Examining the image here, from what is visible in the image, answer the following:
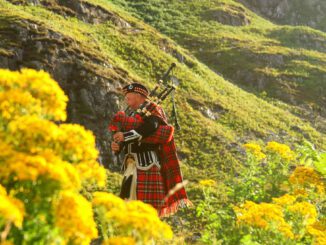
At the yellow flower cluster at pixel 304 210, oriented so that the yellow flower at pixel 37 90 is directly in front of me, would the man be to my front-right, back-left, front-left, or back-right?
front-right

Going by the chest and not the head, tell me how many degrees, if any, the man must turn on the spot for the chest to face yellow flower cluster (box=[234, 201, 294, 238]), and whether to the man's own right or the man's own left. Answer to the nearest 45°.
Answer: approximately 90° to the man's own left

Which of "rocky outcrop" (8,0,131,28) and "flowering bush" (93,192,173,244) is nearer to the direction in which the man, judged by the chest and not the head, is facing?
the flowering bush

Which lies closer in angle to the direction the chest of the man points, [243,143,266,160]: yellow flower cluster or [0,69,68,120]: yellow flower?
the yellow flower

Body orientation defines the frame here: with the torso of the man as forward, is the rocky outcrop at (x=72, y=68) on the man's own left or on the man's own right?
on the man's own right

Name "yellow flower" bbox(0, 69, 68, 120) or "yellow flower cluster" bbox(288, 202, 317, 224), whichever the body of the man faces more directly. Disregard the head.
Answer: the yellow flower

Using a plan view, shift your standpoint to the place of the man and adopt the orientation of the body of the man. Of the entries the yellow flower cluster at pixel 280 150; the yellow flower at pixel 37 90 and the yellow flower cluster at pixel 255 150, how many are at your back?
2

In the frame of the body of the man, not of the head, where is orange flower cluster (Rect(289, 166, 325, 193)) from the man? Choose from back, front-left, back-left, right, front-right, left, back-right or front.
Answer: back-left

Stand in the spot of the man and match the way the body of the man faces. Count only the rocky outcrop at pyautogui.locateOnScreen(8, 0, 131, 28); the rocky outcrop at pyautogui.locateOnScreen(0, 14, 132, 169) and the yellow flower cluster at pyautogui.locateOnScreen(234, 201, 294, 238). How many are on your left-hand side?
1

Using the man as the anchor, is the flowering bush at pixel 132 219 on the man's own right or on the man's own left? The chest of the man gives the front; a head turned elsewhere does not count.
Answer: on the man's own left

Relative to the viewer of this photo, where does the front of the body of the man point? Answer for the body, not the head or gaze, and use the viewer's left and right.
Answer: facing the viewer and to the left of the viewer

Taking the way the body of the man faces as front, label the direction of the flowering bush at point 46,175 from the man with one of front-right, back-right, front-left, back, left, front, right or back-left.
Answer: front-left

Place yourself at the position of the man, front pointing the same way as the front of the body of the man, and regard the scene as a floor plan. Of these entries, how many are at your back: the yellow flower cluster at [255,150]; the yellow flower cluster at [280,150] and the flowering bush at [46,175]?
2

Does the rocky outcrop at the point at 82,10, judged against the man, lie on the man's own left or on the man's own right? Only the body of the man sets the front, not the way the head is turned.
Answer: on the man's own right
